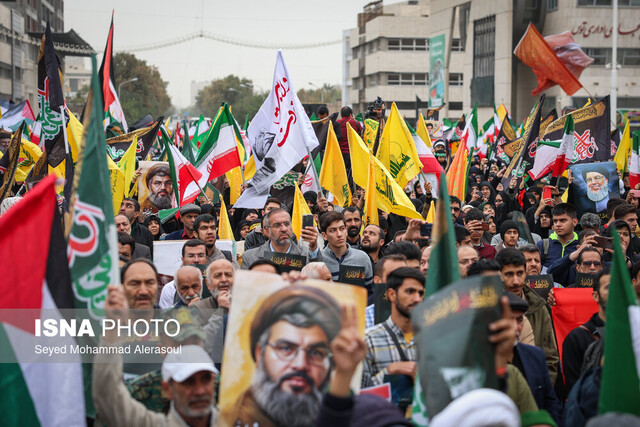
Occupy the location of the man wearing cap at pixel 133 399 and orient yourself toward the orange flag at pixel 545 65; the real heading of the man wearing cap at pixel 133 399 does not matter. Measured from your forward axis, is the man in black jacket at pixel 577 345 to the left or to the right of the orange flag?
right

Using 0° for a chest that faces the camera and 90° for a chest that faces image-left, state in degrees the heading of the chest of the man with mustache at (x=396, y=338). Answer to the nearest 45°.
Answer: approximately 315°

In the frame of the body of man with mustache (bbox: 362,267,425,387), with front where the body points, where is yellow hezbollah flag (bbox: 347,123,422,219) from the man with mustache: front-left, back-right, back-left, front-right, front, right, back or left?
back-left

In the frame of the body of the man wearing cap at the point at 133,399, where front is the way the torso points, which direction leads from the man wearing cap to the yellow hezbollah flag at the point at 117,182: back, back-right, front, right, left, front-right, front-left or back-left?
back-left

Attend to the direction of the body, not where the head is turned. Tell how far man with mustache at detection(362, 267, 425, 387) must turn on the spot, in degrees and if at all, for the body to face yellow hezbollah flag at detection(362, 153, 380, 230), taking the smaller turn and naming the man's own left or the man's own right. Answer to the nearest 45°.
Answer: approximately 135° to the man's own left
